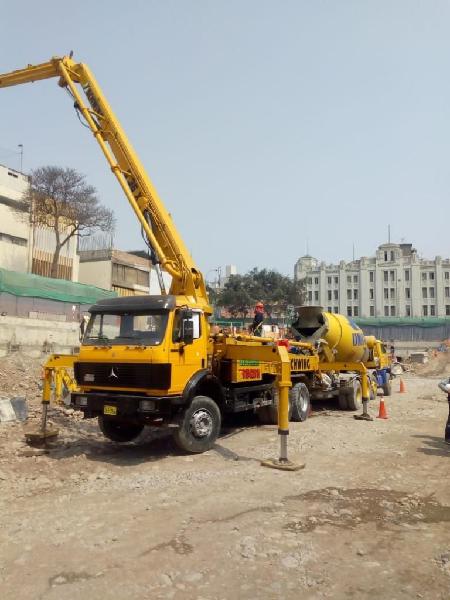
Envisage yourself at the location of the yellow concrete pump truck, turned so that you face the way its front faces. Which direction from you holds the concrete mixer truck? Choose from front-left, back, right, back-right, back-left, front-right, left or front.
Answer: back

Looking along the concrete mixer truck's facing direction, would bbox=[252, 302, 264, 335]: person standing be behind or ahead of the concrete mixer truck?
behind

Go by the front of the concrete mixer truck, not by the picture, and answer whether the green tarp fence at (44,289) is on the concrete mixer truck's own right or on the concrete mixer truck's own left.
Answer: on the concrete mixer truck's own left

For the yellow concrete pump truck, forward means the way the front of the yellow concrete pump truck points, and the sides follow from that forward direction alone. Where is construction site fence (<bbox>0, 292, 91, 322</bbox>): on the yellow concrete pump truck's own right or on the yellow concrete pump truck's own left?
on the yellow concrete pump truck's own right

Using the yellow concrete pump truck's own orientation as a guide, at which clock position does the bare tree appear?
The bare tree is roughly at 4 o'clock from the yellow concrete pump truck.

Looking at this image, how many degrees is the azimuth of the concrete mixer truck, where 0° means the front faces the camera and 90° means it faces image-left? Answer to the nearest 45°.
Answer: approximately 225°

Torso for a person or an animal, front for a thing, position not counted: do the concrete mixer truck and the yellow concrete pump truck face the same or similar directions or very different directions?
very different directions

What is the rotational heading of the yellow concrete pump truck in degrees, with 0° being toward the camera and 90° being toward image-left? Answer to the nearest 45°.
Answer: approximately 45°

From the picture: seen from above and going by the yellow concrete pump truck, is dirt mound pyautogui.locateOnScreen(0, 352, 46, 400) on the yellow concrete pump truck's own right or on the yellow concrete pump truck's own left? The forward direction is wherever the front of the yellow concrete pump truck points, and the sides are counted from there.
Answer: on the yellow concrete pump truck's own right

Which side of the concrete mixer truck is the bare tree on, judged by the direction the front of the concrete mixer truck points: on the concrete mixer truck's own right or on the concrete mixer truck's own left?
on the concrete mixer truck's own left
